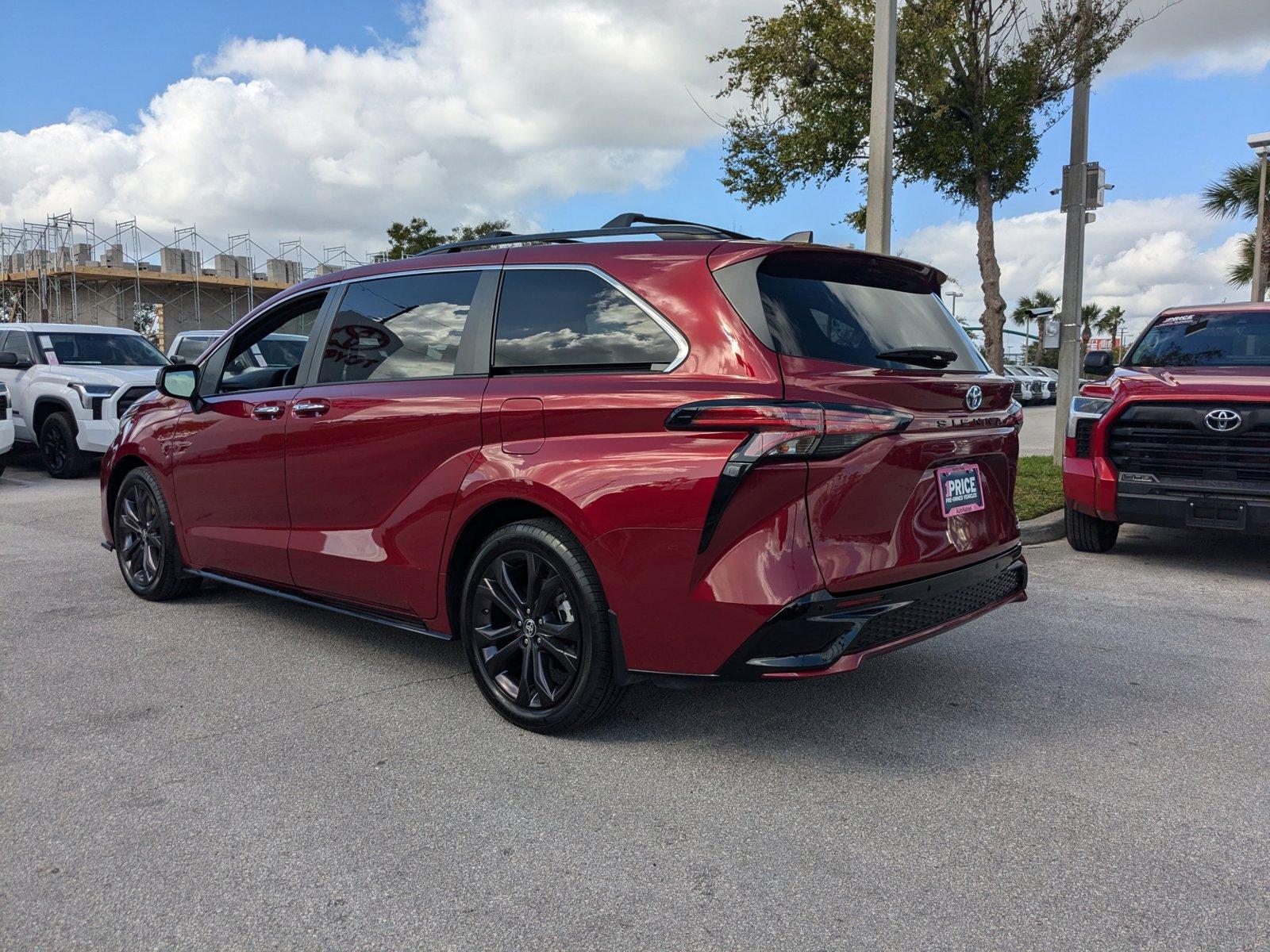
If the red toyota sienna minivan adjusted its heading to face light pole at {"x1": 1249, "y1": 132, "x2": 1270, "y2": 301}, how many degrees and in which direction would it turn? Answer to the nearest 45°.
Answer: approximately 90° to its right

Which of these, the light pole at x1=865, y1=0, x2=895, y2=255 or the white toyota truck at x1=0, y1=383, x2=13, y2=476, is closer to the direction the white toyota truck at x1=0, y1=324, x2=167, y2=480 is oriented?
the light pole

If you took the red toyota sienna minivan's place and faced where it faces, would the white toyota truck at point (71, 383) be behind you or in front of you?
in front

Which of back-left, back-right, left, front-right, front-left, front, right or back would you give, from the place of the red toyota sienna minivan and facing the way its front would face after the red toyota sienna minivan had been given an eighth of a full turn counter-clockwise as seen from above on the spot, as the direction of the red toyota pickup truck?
back-right

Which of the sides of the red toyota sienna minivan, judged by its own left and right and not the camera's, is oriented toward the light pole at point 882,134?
right

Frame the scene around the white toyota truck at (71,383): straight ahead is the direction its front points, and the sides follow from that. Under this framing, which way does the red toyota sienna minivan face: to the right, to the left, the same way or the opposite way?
the opposite way

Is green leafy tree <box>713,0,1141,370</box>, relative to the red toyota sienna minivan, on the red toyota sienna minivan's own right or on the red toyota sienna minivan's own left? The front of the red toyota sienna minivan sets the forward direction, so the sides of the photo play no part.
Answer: on the red toyota sienna minivan's own right

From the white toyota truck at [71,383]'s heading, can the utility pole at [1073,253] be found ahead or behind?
ahead

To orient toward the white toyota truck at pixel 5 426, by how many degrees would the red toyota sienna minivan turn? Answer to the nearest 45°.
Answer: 0° — it already faces it

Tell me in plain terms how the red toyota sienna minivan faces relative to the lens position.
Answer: facing away from the viewer and to the left of the viewer

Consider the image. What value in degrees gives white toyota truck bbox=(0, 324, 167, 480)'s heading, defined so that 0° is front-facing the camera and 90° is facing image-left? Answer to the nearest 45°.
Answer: approximately 315°
